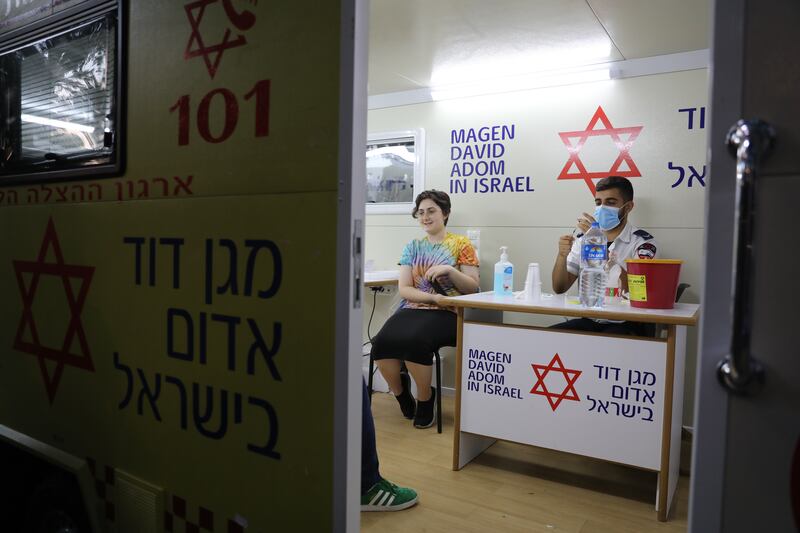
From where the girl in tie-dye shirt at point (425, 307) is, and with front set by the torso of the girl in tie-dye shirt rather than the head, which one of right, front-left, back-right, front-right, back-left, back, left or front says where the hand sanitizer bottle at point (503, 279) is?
left

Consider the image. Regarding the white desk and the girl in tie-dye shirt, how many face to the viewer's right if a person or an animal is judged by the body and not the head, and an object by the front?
0

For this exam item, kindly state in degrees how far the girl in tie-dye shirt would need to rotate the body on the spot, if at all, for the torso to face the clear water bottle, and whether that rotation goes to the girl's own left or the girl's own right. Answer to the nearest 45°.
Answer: approximately 90° to the girl's own left

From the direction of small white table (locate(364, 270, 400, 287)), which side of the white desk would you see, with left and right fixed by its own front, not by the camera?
right

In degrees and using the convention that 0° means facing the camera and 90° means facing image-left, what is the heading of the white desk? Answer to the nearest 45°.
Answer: approximately 45°

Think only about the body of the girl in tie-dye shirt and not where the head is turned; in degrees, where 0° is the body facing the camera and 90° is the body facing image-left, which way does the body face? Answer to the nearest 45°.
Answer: approximately 45°
